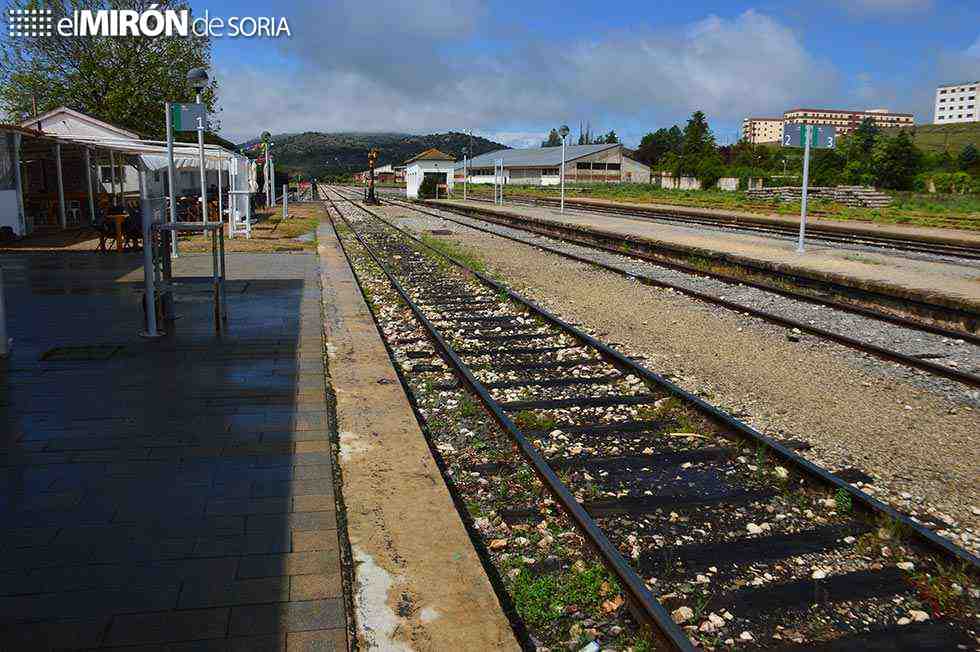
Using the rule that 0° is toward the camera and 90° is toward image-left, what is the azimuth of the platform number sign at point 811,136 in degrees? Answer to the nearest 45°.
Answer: approximately 0°

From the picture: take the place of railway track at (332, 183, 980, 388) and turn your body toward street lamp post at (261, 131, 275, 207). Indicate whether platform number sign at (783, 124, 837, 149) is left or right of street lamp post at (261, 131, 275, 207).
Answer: right

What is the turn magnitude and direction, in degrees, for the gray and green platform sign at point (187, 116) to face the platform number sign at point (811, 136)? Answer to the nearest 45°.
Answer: approximately 90° to its left

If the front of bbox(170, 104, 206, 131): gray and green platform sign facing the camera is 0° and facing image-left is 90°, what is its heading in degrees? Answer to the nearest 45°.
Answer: approximately 0°

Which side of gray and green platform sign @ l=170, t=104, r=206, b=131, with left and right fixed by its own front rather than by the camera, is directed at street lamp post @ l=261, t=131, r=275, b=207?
back

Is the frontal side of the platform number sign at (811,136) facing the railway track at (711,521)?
yes

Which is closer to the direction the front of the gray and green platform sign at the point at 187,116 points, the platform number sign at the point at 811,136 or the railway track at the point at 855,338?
the railway track

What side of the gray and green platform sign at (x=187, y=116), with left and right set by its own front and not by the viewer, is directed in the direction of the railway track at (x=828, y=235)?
left

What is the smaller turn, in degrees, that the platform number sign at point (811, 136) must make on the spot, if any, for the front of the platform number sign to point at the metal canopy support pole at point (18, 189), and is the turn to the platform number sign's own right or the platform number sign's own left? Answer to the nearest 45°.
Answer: approximately 90° to the platform number sign's own right

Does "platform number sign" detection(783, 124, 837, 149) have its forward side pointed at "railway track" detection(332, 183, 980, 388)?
yes

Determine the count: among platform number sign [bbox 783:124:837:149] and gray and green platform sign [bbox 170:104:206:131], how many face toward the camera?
2

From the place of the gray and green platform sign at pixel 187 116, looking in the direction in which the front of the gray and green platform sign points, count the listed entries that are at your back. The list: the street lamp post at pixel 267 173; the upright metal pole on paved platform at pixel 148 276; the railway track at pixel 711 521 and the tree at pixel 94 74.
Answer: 2

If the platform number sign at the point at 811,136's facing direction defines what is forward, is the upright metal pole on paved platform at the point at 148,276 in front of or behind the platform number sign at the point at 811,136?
in front

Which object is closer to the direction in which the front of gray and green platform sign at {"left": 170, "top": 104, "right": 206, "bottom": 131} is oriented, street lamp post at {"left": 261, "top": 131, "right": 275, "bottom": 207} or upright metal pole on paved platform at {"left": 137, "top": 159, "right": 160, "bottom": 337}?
the upright metal pole on paved platform

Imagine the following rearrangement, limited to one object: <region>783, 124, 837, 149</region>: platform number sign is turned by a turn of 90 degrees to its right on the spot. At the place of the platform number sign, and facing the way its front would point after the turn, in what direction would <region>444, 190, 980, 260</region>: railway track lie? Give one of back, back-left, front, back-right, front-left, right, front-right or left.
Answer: right

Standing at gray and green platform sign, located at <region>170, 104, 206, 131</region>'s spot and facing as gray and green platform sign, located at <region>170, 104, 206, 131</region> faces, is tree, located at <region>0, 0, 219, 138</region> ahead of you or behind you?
behind
